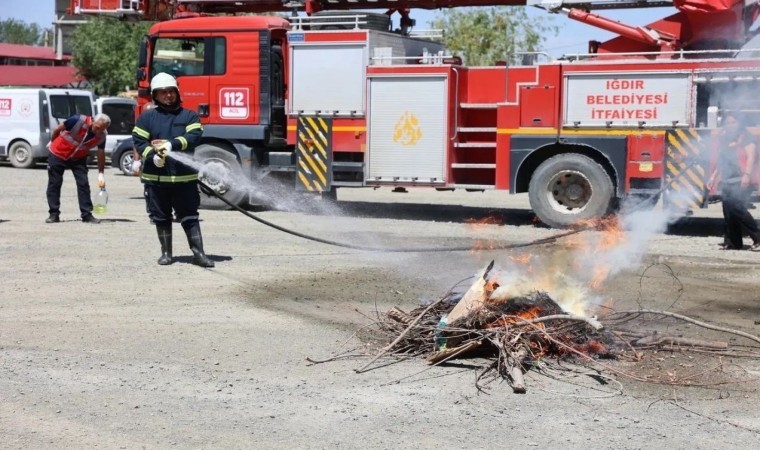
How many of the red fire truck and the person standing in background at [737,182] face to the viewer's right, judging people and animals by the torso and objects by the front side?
0

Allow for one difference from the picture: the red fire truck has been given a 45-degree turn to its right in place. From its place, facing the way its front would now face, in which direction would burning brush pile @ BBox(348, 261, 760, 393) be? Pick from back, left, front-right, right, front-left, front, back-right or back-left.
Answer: back-left

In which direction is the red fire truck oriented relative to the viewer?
to the viewer's left

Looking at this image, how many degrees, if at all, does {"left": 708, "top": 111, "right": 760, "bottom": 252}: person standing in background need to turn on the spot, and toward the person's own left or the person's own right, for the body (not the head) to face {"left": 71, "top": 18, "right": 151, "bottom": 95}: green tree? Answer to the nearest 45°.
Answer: approximately 90° to the person's own right

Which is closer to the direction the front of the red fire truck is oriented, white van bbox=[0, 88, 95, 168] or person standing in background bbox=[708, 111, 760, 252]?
the white van

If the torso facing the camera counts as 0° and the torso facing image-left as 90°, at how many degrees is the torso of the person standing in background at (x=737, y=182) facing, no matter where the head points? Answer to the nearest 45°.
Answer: approximately 45°

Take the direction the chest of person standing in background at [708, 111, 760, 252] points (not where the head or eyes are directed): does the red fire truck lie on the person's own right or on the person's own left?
on the person's own right

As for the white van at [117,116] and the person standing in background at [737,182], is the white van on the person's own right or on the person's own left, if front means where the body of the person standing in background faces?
on the person's own right

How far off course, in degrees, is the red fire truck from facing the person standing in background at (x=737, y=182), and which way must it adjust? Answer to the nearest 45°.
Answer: approximately 135° to its left

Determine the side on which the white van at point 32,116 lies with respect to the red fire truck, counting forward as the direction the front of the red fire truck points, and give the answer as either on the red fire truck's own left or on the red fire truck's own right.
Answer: on the red fire truck's own right

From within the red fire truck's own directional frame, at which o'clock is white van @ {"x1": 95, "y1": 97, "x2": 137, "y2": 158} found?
The white van is roughly at 2 o'clock from the red fire truck.

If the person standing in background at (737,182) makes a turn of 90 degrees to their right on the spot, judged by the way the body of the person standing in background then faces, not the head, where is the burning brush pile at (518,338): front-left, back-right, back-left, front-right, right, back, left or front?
back-left
